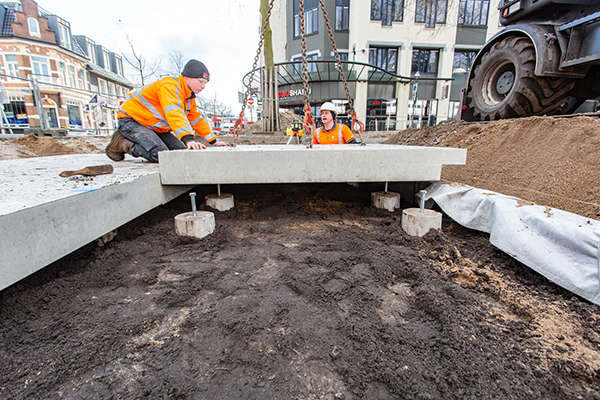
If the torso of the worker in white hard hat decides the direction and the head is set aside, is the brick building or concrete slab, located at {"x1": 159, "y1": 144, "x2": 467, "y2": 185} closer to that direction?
the concrete slab

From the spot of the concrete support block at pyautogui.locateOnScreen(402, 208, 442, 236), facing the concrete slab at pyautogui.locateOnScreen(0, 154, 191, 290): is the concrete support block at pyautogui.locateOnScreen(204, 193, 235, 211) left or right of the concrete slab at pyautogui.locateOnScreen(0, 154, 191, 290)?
right

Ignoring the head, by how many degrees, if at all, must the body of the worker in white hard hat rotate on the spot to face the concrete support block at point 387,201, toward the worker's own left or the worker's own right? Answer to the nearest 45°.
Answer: approximately 45° to the worker's own left

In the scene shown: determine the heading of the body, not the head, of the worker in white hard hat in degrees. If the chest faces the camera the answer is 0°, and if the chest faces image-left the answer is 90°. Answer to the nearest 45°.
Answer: approximately 45°

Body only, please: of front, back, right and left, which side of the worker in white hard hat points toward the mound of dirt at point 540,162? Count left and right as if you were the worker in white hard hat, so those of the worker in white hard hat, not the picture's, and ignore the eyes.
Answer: left
